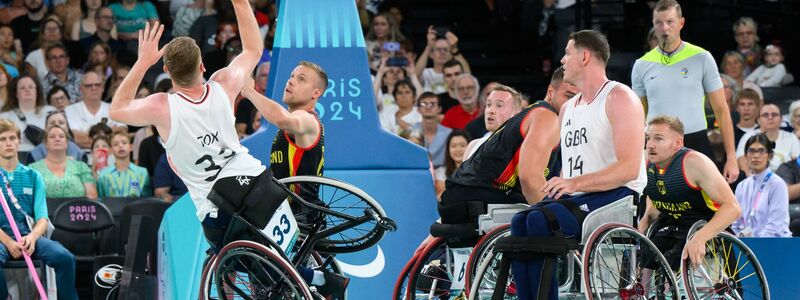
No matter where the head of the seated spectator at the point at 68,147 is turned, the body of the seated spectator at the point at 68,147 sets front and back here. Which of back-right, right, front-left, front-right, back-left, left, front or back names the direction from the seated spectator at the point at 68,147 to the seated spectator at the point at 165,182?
front-left

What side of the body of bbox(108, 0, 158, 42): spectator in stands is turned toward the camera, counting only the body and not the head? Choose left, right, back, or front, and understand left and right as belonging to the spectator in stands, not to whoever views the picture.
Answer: front

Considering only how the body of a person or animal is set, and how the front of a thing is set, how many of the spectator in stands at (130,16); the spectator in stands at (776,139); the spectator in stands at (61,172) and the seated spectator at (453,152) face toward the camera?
4

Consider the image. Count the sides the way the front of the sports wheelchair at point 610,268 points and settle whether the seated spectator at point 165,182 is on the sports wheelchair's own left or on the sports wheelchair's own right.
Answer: on the sports wheelchair's own right

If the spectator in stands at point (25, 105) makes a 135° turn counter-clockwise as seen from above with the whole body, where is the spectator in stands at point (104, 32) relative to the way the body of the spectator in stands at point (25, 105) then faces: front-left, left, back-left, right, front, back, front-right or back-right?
front

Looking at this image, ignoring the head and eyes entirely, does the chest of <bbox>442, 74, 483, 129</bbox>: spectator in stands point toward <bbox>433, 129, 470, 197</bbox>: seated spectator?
yes

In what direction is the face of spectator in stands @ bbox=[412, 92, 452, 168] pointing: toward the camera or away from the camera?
toward the camera

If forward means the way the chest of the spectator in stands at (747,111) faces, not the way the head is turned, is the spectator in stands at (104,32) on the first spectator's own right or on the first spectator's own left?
on the first spectator's own right

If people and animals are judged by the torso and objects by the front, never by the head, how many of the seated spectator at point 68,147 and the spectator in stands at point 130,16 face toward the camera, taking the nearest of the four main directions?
2

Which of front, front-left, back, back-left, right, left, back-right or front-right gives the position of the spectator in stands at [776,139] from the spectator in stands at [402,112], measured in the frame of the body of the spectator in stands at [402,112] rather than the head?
left

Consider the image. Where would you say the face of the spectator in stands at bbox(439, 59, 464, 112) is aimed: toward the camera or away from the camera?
toward the camera

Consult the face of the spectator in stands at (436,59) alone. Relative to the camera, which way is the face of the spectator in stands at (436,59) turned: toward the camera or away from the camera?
toward the camera

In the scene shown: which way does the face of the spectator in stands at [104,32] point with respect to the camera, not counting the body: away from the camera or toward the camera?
toward the camera

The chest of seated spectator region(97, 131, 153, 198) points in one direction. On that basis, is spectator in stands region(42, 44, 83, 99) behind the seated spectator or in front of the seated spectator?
behind

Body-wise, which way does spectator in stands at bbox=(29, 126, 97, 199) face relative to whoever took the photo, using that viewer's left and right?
facing the viewer
